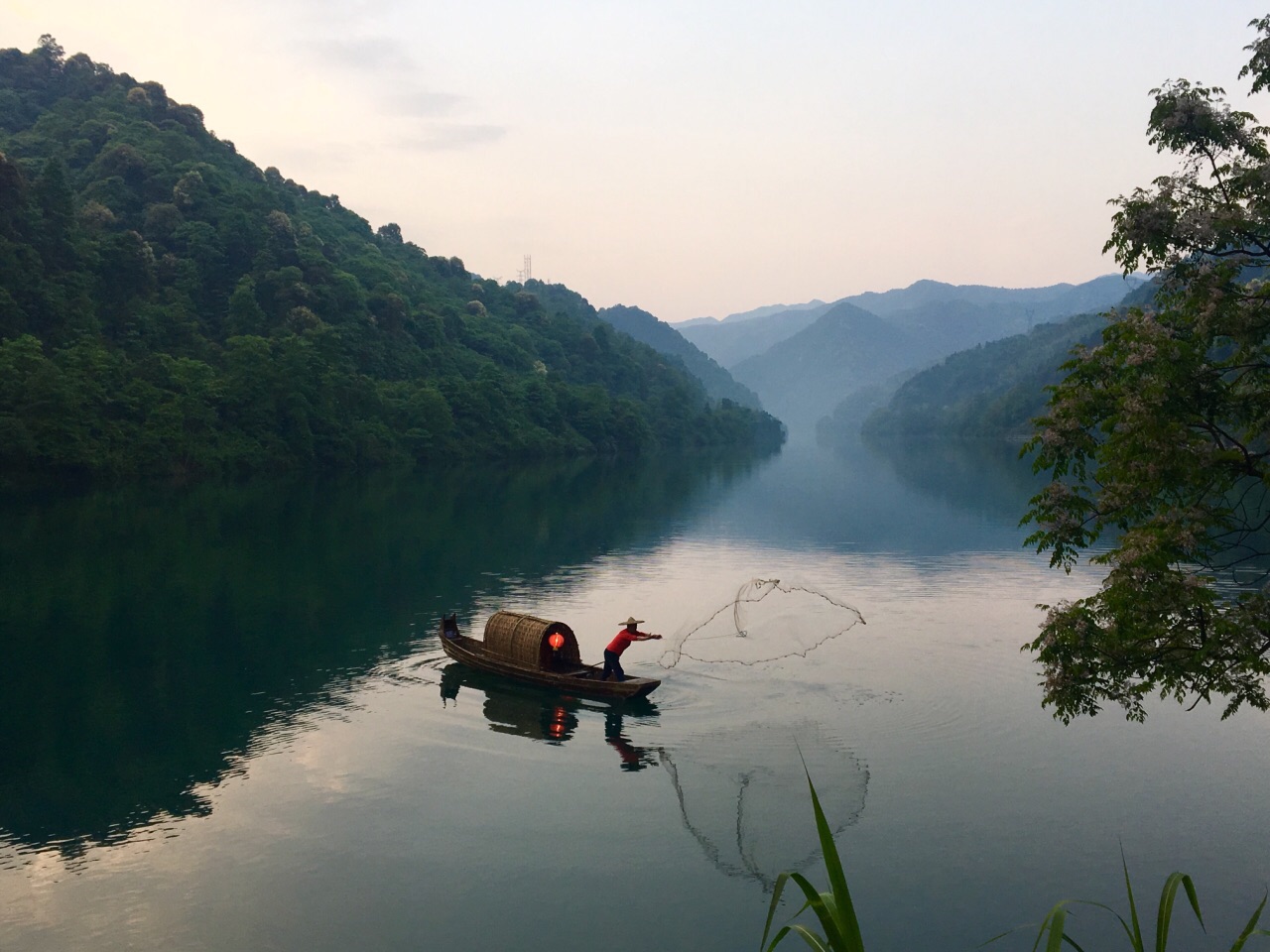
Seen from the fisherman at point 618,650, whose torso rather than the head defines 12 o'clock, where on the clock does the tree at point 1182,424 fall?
The tree is roughly at 2 o'clock from the fisherman.

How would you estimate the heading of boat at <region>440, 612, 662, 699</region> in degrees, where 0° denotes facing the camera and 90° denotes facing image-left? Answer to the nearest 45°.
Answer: approximately 315°

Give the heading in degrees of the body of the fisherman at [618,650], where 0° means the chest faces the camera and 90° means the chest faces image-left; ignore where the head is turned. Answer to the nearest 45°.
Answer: approximately 270°

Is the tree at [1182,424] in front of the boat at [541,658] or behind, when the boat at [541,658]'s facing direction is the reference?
in front
